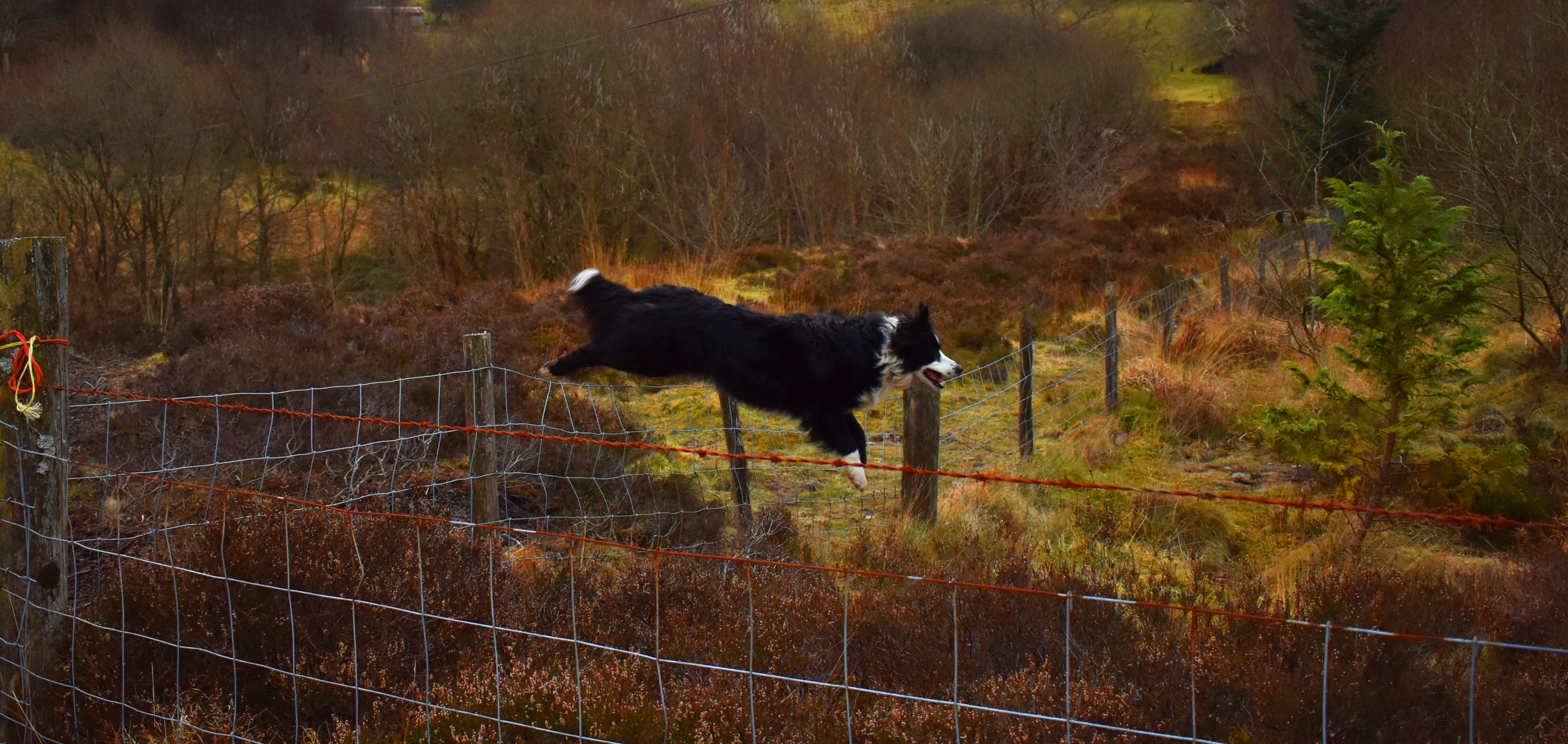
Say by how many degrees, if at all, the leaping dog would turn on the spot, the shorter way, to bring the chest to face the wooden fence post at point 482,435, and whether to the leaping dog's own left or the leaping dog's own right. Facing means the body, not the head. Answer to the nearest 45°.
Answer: approximately 135° to the leaping dog's own right

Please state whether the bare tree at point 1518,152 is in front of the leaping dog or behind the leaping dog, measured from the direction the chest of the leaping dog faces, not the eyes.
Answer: in front

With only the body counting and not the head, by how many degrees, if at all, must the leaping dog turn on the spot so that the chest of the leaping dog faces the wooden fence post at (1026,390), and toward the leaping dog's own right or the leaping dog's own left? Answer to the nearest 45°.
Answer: approximately 45° to the leaping dog's own left

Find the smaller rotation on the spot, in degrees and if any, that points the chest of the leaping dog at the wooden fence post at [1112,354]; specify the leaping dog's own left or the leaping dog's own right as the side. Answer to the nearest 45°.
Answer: approximately 45° to the leaping dog's own left

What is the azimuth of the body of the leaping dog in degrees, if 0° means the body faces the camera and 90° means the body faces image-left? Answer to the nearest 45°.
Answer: approximately 270°
